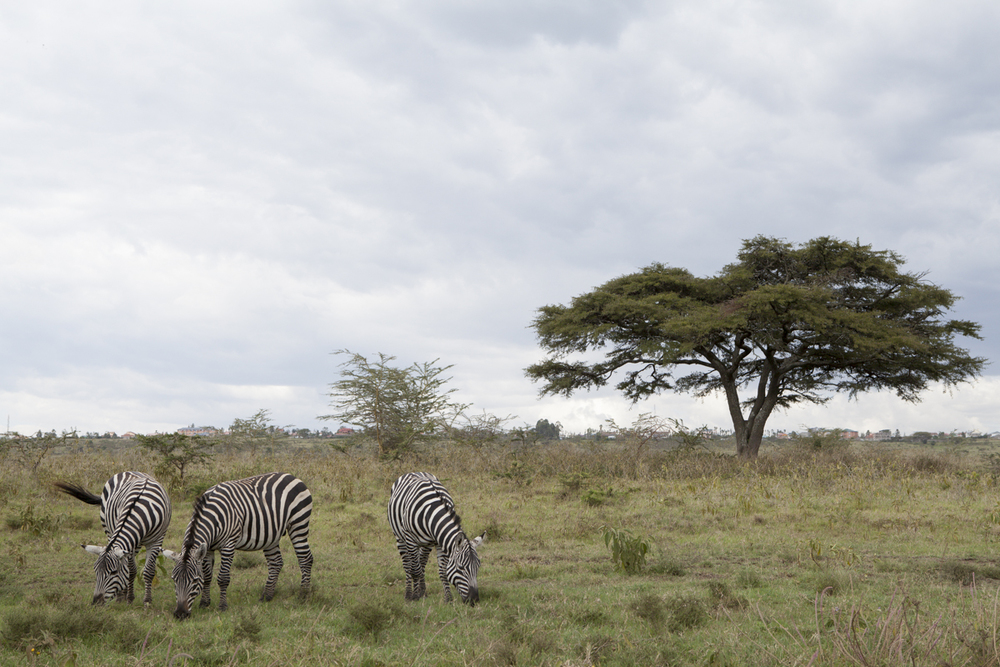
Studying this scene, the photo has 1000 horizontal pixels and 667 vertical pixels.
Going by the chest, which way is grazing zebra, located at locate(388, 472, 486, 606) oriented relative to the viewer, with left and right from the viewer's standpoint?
facing the viewer and to the right of the viewer

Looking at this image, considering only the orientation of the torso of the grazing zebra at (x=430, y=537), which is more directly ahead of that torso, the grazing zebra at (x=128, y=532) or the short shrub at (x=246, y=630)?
the short shrub

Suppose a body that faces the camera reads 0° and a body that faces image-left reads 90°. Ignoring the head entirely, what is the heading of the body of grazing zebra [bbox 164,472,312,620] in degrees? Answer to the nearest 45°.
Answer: approximately 45°

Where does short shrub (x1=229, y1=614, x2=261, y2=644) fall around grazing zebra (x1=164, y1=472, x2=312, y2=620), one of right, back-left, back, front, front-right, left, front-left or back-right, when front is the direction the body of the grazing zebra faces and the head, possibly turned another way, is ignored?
front-left

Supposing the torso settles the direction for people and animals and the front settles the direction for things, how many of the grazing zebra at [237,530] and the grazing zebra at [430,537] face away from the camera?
0

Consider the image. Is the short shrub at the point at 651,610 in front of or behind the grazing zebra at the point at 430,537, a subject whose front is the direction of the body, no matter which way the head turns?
in front

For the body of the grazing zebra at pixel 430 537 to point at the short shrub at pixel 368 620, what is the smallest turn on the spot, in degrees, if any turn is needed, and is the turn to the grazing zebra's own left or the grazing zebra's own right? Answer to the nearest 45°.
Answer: approximately 45° to the grazing zebra's own right
